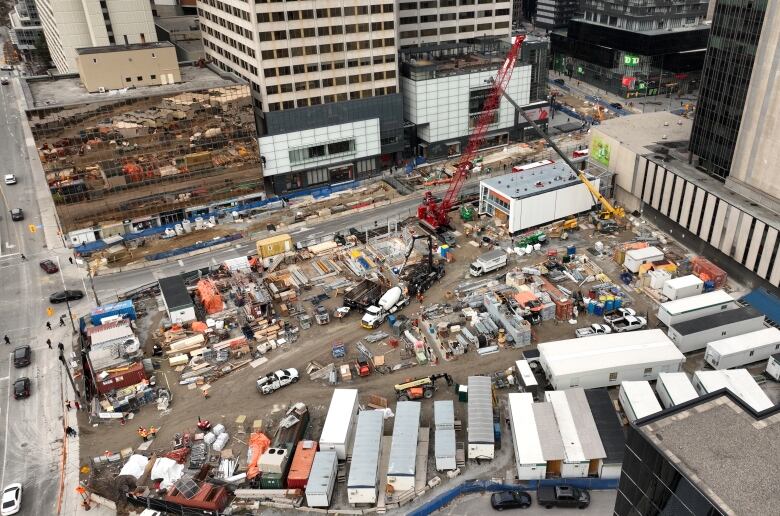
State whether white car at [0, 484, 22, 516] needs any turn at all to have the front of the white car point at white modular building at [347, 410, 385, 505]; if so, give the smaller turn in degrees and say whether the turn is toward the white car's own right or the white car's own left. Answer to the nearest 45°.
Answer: approximately 135° to the white car's own right

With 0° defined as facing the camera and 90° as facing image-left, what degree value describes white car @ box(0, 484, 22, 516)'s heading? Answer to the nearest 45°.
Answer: approximately 180°

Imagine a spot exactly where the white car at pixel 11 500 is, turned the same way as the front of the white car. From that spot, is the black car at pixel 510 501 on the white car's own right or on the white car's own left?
on the white car's own right

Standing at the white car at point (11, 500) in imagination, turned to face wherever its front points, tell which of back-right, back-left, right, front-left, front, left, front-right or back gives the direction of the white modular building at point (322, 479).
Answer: back-right

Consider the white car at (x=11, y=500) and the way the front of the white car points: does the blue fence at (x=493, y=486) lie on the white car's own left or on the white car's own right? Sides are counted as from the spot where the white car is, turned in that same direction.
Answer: on the white car's own right
